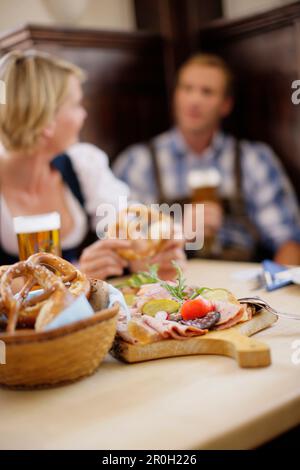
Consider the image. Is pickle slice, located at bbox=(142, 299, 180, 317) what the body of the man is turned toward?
yes

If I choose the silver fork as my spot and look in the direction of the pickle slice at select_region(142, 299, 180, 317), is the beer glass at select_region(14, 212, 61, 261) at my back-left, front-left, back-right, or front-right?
front-right

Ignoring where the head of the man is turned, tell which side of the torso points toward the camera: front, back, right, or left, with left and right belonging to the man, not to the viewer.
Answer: front

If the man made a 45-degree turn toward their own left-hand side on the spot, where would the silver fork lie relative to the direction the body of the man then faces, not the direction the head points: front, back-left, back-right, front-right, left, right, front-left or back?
front-right

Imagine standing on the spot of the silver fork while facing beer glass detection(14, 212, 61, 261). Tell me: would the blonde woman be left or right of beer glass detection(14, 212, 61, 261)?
right

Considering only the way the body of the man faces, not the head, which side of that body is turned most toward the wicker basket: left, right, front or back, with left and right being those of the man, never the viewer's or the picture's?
front

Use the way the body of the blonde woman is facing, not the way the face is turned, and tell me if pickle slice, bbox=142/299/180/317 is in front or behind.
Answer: in front

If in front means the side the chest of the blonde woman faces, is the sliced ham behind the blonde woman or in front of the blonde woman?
in front

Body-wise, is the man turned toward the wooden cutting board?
yes

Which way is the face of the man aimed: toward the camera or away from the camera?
toward the camera

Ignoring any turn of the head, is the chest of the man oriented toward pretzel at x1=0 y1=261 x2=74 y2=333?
yes

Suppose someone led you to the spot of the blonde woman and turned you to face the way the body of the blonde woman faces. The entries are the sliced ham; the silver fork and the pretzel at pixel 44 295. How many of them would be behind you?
0

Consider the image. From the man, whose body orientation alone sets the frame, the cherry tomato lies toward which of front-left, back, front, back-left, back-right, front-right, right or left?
front

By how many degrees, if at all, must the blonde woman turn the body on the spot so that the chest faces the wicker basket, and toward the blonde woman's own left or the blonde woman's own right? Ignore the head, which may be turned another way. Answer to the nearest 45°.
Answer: approximately 45° to the blonde woman's own right

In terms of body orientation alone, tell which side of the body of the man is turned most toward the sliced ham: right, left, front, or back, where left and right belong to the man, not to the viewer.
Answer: front

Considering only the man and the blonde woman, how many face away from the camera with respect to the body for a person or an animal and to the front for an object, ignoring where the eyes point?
0
